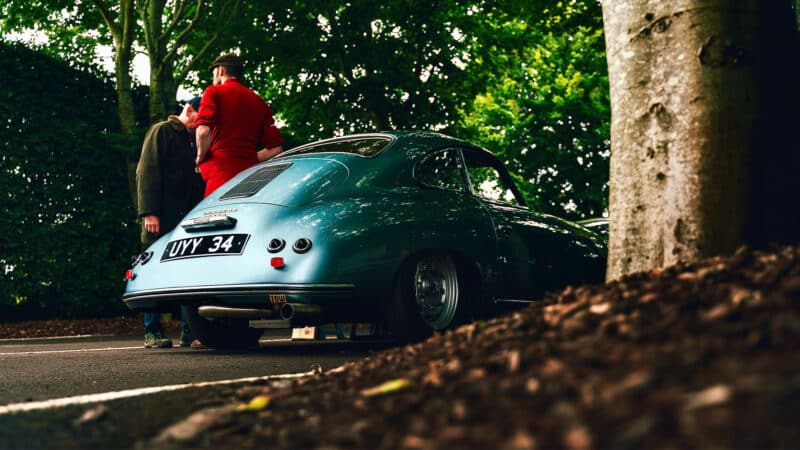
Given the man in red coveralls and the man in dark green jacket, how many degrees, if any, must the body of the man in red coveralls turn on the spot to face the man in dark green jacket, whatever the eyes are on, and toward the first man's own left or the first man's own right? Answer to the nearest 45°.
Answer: approximately 90° to the first man's own left

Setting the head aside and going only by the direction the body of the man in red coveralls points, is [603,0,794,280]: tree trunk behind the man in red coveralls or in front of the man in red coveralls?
behind

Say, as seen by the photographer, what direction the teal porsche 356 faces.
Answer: facing away from the viewer and to the right of the viewer

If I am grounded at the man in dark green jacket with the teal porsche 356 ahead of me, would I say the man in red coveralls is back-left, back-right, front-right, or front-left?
front-left

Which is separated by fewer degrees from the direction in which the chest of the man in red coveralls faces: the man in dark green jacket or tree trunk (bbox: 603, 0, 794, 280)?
the man in dark green jacket

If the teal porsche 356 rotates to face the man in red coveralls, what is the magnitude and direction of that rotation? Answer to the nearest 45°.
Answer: approximately 90° to its left

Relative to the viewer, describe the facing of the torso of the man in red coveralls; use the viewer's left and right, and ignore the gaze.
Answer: facing away from the viewer and to the left of the viewer

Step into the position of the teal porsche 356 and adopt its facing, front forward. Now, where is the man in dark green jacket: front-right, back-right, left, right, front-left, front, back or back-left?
left

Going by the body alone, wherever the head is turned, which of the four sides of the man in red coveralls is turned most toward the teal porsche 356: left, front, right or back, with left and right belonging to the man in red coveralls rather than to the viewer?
back

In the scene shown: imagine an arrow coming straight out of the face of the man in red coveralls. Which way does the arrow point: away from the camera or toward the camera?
away from the camera

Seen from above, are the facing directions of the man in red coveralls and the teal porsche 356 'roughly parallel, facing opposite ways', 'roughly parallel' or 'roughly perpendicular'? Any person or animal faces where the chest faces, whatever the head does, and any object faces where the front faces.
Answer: roughly perpendicular

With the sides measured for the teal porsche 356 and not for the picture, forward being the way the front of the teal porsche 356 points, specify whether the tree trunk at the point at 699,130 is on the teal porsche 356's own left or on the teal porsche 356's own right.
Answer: on the teal porsche 356's own right

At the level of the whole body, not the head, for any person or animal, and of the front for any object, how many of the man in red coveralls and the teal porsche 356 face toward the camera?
0
